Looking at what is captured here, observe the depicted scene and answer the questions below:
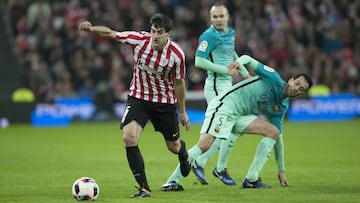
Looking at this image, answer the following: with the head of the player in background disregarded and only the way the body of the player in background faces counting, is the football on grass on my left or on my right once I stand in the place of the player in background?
on my right
